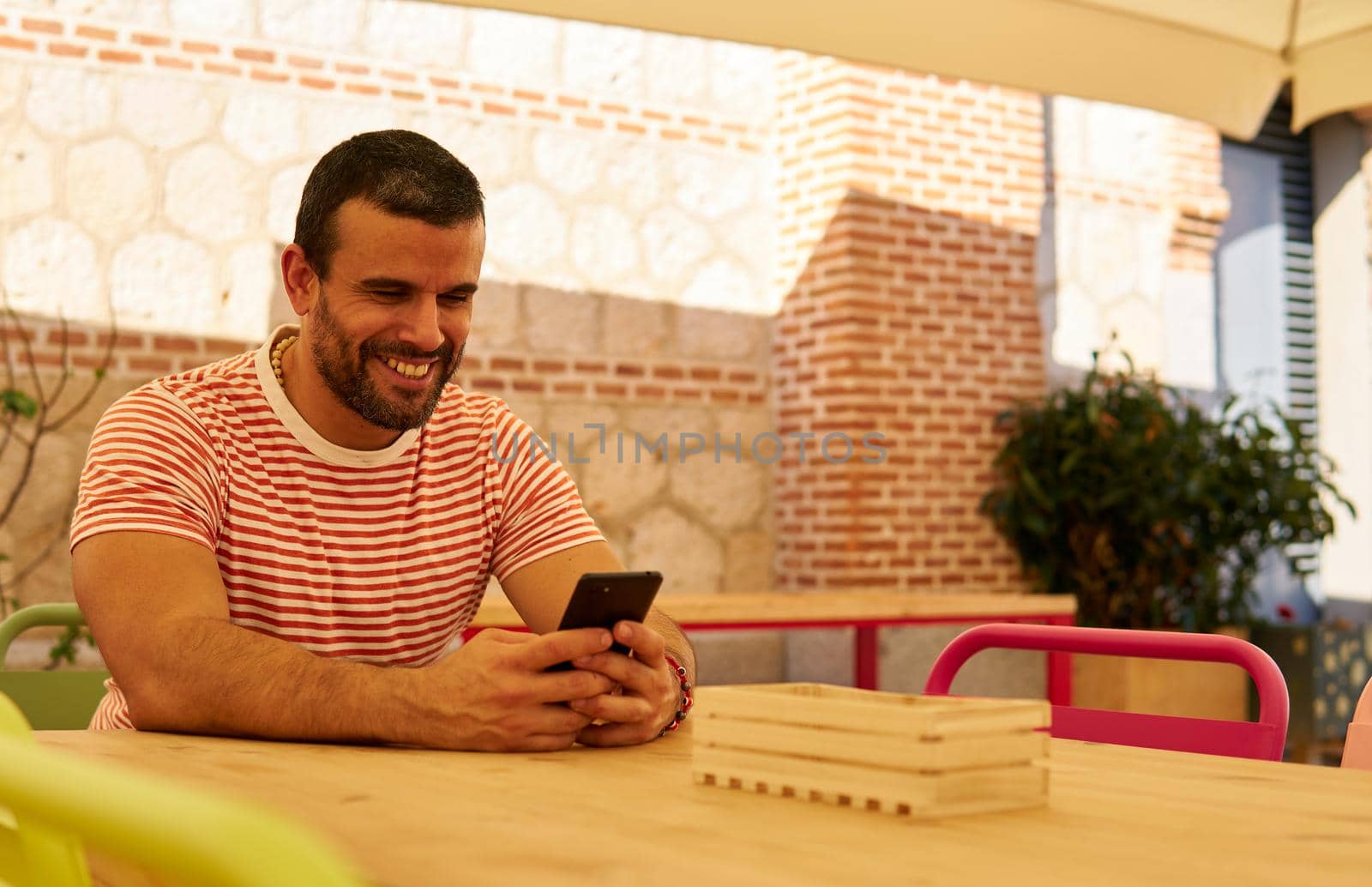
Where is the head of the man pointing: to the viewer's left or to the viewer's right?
to the viewer's right

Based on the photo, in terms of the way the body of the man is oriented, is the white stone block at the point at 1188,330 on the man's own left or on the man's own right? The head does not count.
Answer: on the man's own left

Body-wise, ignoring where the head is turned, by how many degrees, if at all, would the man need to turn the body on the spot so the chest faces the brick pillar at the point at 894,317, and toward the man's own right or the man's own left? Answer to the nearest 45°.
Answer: approximately 90° to the man's own left

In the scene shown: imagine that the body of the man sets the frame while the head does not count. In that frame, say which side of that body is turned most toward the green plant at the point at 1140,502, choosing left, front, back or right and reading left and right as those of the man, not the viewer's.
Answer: left

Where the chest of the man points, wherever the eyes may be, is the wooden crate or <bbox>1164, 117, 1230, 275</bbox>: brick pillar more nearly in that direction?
the wooden crate

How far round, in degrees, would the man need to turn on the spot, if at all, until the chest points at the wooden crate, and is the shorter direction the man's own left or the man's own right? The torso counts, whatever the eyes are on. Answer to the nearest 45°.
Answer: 0° — they already face it

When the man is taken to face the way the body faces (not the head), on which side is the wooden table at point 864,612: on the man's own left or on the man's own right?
on the man's own left

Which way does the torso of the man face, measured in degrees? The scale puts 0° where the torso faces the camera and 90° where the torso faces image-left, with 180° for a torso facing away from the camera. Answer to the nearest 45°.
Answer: approximately 315°

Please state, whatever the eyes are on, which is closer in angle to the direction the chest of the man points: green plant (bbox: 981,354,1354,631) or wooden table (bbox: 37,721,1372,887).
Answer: the wooden table

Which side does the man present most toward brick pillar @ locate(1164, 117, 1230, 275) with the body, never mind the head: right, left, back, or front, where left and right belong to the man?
left

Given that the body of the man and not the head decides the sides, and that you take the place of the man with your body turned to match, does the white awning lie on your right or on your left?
on your left
